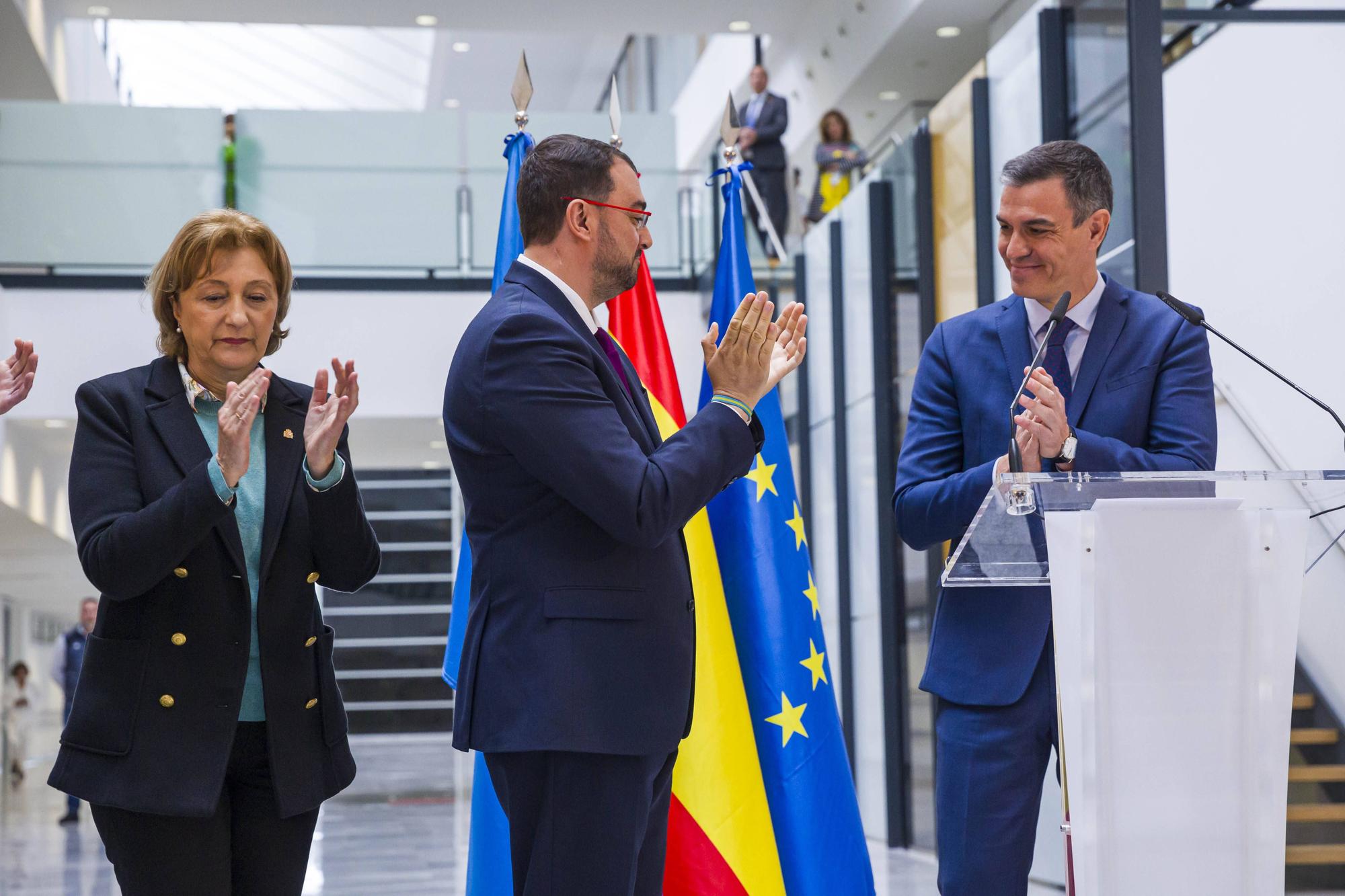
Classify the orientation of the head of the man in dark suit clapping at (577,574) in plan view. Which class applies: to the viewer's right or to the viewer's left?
to the viewer's right

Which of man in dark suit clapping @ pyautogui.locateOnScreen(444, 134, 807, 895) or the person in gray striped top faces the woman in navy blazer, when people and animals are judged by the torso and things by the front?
the person in gray striped top

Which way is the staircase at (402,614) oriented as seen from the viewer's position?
toward the camera

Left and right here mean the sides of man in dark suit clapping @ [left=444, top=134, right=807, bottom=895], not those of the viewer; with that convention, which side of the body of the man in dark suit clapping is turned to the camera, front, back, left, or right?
right

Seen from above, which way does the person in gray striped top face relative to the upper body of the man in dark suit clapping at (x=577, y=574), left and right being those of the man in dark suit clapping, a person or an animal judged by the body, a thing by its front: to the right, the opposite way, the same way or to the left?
to the right

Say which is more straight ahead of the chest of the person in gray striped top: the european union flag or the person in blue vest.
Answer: the european union flag

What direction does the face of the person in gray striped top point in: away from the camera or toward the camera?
toward the camera

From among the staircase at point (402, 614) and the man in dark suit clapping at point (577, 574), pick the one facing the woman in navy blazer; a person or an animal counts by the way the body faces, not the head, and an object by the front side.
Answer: the staircase

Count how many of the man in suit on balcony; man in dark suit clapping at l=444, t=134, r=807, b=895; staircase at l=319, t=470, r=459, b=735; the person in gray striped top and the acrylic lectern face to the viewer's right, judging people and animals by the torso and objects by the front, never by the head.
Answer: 1

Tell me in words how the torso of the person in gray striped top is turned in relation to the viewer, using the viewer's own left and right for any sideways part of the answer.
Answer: facing the viewer

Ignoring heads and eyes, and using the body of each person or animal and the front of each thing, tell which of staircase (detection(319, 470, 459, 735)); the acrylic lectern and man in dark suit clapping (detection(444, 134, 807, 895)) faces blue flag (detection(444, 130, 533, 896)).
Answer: the staircase
